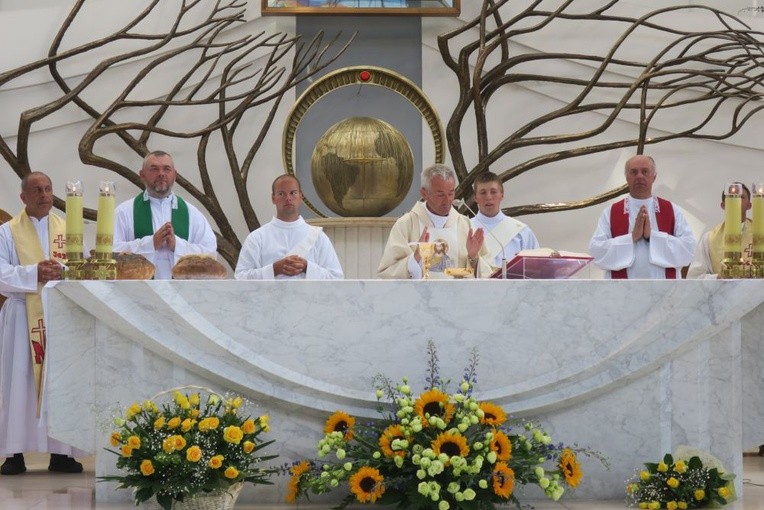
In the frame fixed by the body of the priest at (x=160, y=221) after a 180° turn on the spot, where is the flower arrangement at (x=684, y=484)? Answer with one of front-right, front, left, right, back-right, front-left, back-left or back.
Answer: back-right

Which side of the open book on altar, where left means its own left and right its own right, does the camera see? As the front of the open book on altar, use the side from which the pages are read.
back

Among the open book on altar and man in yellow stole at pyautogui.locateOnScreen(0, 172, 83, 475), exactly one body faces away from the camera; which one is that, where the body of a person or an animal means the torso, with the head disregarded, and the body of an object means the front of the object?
the open book on altar

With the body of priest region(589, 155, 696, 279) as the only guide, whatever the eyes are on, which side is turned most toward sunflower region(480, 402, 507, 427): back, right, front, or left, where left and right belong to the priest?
front

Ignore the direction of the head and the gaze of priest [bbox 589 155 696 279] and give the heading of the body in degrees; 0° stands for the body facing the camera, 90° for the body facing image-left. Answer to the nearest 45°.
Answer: approximately 0°

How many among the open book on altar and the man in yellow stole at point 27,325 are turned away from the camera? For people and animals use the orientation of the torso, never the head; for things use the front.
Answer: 1

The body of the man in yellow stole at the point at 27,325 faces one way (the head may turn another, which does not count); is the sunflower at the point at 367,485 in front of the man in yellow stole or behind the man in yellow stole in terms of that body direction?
in front

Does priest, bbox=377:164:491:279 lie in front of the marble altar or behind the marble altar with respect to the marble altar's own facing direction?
behind

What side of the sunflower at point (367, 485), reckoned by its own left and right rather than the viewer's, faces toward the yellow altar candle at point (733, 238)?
left

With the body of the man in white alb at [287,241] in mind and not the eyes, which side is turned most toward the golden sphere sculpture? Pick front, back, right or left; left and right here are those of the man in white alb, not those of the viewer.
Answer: back

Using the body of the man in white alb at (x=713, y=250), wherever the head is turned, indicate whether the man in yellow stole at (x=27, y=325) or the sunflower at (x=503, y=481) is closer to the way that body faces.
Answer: the sunflower

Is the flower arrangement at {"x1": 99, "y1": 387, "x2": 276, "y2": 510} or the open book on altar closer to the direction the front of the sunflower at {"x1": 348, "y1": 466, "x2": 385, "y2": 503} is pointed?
the flower arrangement

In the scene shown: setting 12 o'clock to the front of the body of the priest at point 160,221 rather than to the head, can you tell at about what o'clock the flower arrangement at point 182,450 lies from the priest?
The flower arrangement is roughly at 12 o'clock from the priest.
